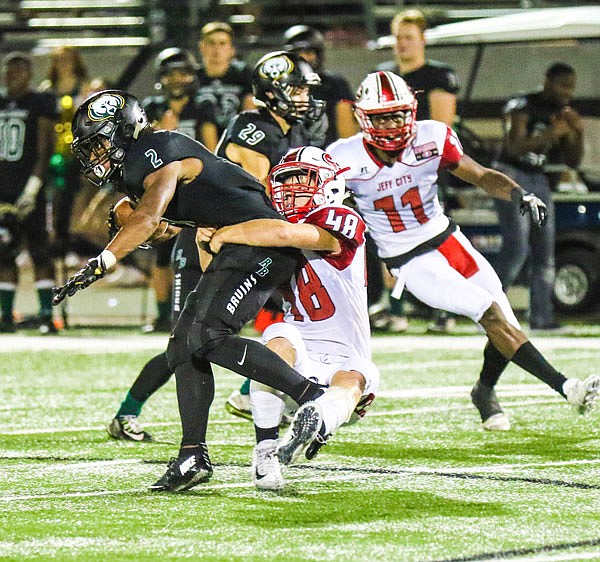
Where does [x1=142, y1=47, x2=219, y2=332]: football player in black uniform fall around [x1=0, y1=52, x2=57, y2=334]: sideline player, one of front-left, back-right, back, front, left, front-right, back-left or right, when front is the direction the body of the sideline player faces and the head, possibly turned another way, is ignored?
front-left

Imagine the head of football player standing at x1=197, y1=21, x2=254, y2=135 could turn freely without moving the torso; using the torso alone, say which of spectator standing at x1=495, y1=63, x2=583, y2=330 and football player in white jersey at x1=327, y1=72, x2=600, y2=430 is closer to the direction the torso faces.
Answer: the football player in white jersey

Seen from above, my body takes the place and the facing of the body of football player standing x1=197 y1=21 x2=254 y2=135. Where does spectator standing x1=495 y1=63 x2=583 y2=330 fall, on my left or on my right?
on my left

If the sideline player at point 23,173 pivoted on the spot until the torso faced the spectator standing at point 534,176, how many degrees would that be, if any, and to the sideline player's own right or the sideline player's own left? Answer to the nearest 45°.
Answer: approximately 90° to the sideline player's own left

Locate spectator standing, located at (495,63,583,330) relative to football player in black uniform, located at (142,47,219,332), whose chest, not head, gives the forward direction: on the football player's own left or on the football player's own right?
on the football player's own left

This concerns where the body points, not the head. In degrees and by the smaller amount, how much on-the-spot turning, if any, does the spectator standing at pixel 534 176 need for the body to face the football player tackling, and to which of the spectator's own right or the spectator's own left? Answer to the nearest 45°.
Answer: approximately 45° to the spectator's own right
